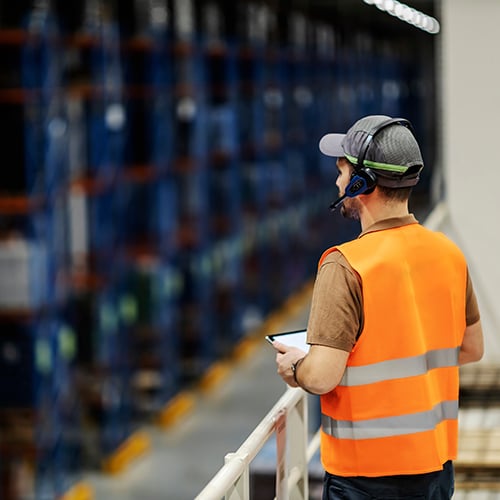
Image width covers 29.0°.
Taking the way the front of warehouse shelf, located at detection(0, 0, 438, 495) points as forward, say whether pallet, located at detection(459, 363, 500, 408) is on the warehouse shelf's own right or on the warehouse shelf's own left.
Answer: on the warehouse shelf's own right

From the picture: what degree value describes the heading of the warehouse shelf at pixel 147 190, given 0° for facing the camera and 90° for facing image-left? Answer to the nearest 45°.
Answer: approximately 270°

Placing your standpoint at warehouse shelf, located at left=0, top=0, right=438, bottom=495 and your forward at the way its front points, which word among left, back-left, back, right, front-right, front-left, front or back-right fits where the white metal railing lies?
right

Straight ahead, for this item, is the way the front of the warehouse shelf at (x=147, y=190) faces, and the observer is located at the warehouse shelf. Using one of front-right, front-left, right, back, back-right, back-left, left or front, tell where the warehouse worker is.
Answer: right

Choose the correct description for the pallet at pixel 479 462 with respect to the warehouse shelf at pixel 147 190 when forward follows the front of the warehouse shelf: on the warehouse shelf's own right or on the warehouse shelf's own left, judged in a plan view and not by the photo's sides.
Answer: on the warehouse shelf's own right

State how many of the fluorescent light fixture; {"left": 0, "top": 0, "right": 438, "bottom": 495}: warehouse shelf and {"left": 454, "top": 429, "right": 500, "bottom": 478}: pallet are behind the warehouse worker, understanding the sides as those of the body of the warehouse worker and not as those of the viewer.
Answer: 0

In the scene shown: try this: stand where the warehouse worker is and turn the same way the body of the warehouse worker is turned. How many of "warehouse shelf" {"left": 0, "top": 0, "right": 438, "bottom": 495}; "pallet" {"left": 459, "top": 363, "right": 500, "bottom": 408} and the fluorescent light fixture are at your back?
0

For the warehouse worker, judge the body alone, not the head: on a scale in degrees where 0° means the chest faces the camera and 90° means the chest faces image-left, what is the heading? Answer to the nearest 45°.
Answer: approximately 135°

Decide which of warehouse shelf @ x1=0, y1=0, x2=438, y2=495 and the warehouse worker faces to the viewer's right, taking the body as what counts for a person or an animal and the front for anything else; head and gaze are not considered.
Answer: the warehouse shelf

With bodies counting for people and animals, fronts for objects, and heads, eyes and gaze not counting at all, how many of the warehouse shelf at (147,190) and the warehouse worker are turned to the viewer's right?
1

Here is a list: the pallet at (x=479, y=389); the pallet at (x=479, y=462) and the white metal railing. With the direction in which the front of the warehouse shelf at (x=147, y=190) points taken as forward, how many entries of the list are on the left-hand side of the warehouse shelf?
0
